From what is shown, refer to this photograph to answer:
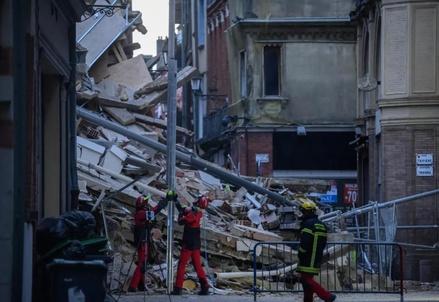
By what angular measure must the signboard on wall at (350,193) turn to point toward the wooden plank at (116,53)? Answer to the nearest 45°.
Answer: approximately 90° to its right

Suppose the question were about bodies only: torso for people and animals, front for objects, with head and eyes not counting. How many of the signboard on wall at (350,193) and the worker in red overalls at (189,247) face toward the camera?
1

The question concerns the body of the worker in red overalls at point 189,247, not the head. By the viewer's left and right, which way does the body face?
facing to the left of the viewer

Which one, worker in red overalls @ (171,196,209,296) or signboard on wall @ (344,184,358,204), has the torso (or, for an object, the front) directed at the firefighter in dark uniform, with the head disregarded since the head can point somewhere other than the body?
the signboard on wall

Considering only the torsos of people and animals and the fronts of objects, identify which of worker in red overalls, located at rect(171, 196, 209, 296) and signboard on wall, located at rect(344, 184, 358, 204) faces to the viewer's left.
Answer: the worker in red overalls
